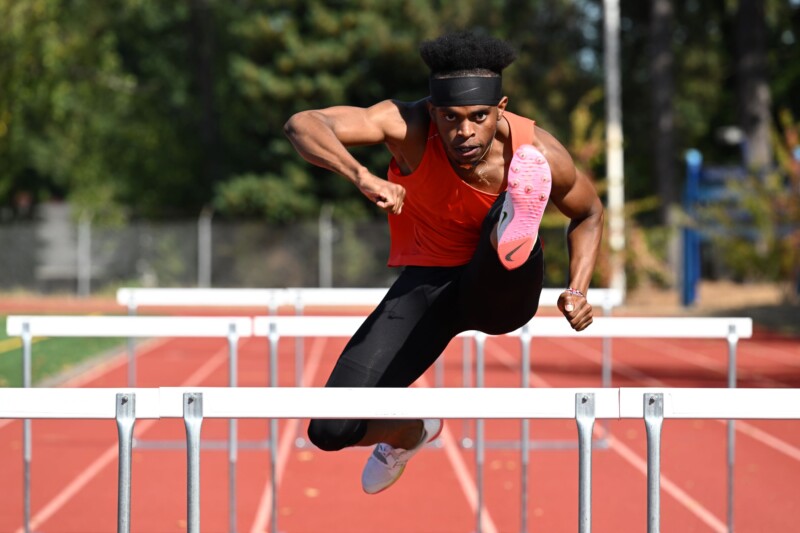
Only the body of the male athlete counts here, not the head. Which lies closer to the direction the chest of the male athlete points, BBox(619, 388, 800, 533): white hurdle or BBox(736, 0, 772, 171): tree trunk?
the white hurdle

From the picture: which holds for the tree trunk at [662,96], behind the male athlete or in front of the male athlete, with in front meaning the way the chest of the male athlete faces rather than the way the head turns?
behind

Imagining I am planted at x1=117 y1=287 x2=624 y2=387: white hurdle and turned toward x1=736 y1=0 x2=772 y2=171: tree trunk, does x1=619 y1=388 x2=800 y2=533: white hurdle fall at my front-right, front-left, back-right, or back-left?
back-right

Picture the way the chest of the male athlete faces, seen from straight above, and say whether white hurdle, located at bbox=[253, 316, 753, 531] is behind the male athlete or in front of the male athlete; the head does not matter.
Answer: behind

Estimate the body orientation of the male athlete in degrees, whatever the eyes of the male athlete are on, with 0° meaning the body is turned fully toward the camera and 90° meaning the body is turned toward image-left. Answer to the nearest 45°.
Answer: approximately 0°

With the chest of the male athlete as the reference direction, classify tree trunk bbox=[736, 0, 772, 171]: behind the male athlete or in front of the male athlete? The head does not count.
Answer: behind
